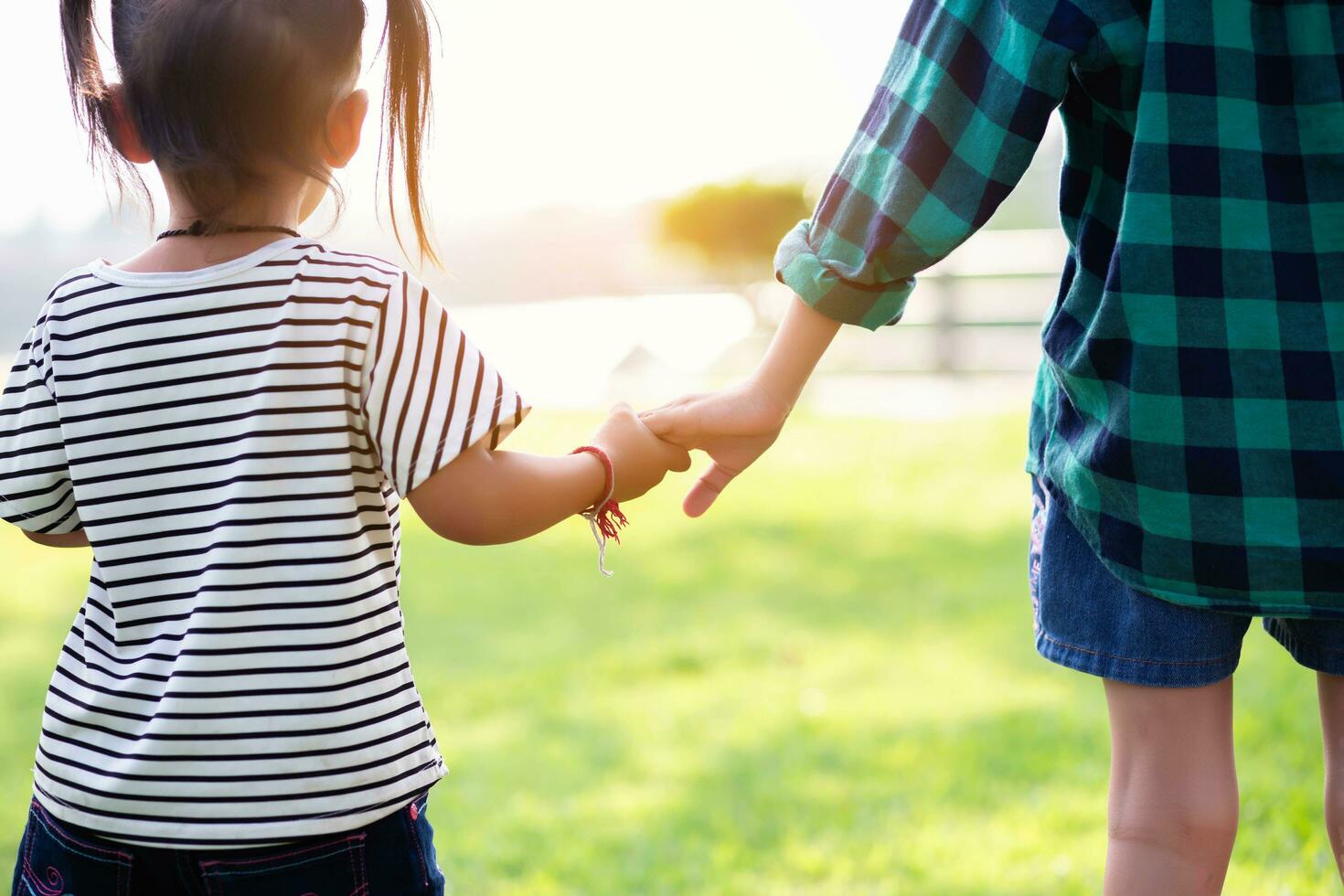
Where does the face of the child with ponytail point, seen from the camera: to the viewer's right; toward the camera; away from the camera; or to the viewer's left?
away from the camera

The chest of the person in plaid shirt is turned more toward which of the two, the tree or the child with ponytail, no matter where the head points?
the tree

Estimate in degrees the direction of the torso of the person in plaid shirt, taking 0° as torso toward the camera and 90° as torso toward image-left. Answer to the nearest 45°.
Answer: approximately 180°

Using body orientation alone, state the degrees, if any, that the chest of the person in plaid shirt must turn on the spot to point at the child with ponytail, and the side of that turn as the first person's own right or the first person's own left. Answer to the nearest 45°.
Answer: approximately 90° to the first person's own left

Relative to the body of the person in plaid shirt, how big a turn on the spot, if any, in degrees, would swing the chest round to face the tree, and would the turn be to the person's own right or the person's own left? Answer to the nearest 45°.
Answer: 0° — they already face it
